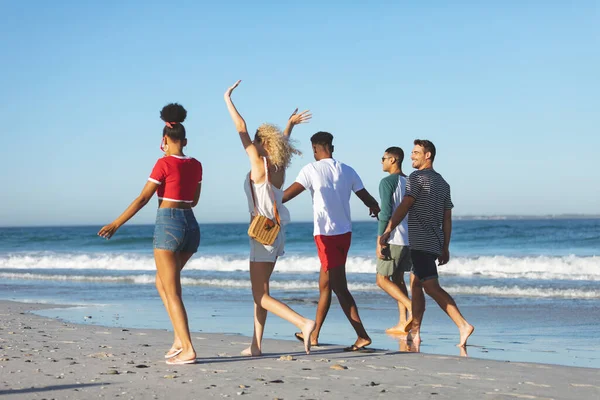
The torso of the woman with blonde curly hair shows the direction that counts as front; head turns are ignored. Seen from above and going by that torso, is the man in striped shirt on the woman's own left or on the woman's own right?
on the woman's own right

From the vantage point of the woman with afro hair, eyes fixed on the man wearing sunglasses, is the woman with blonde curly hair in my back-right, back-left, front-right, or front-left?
front-right

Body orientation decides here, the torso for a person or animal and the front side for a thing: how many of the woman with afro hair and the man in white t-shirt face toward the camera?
0

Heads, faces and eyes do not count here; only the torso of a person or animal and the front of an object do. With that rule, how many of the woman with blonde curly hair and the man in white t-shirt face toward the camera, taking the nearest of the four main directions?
0

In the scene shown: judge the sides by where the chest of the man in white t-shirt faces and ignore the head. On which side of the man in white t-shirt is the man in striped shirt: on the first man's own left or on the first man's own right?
on the first man's own right

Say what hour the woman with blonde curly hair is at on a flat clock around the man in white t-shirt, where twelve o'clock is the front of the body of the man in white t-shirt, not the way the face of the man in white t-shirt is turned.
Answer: The woman with blonde curly hair is roughly at 9 o'clock from the man in white t-shirt.

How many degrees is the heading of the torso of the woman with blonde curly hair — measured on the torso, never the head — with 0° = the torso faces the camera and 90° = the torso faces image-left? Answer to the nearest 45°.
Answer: approximately 135°

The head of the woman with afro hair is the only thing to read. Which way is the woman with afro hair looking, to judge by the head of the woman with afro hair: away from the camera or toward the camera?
away from the camera

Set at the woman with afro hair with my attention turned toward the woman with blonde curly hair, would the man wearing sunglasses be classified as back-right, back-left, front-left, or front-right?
front-left

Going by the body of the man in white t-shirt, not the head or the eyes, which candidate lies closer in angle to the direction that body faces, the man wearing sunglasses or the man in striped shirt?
the man wearing sunglasses

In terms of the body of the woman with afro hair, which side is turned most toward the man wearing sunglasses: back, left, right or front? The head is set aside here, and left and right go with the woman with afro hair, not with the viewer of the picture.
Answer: right

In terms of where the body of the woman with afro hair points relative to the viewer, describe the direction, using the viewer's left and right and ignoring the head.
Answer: facing away from the viewer and to the left of the viewer

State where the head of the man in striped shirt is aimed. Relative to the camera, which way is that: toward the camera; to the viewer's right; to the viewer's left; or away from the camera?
to the viewer's left
